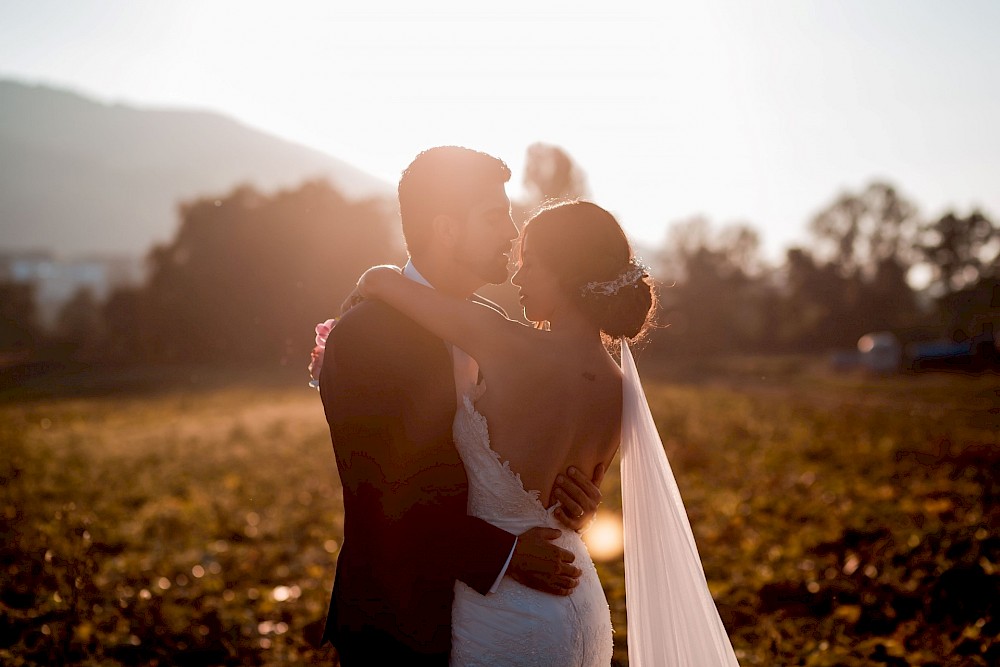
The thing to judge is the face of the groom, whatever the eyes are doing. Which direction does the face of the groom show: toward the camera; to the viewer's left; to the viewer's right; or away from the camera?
to the viewer's right

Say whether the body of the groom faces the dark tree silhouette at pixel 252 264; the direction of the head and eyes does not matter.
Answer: no

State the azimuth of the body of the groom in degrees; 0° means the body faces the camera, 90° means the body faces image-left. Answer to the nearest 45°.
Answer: approximately 270°
